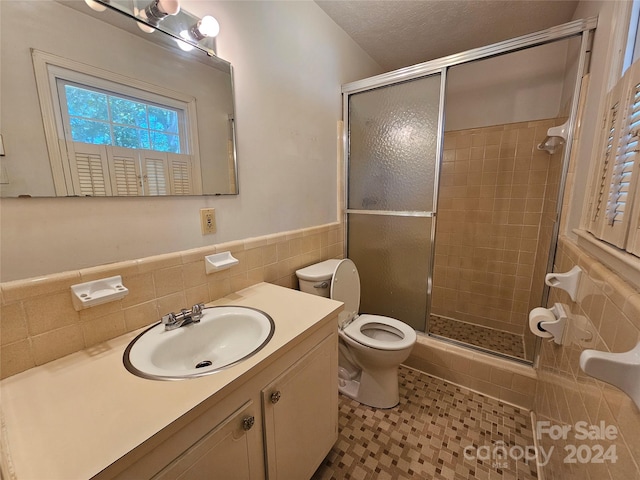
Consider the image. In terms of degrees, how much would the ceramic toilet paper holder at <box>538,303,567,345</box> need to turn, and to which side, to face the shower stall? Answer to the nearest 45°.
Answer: approximately 45° to its right

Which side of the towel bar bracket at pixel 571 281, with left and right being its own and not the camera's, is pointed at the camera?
left

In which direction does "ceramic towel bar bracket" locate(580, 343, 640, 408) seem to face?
to the viewer's left

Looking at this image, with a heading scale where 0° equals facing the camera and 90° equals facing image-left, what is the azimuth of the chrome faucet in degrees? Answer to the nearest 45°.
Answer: approximately 315°

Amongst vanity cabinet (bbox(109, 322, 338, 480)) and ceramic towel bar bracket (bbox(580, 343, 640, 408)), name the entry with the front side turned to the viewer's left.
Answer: the ceramic towel bar bracket

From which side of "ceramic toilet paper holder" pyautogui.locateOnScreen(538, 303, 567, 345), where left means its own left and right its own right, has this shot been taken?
left

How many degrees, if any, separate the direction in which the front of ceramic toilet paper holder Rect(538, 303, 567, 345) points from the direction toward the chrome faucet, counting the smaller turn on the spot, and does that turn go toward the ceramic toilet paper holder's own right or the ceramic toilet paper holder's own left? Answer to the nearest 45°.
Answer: approximately 45° to the ceramic toilet paper holder's own left
